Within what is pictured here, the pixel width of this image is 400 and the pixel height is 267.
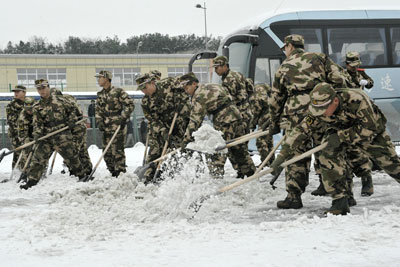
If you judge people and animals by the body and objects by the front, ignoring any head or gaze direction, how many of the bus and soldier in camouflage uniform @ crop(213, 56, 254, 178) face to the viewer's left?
2

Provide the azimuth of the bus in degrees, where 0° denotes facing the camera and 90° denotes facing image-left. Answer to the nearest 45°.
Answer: approximately 90°

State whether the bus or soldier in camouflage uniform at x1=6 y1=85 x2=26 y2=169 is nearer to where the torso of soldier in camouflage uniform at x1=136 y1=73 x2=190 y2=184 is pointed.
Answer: the soldier in camouflage uniform

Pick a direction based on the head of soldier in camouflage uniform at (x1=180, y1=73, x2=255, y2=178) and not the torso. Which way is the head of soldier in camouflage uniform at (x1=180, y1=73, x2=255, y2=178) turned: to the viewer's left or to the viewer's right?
to the viewer's left

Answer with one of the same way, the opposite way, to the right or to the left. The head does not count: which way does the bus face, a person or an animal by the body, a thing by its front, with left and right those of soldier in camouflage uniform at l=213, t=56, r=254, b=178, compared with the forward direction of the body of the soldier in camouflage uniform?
the same way

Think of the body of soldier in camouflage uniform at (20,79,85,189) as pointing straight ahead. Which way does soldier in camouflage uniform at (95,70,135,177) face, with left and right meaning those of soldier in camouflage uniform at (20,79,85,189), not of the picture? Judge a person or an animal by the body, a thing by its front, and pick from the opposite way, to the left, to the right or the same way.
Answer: the same way

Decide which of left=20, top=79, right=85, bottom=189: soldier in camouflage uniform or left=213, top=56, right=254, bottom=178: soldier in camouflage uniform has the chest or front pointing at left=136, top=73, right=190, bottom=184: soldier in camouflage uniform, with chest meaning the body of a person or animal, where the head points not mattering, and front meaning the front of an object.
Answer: left=213, top=56, right=254, bottom=178: soldier in camouflage uniform

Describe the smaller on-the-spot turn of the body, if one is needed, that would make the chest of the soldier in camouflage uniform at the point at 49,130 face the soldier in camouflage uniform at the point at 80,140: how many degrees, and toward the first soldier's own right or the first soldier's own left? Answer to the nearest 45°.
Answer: approximately 180°

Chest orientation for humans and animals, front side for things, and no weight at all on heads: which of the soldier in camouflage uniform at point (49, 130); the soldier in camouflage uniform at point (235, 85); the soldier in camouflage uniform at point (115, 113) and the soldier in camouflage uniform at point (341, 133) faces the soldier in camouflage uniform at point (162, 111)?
the soldier in camouflage uniform at point (235, 85)

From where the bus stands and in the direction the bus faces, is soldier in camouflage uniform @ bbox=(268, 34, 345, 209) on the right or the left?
on its left

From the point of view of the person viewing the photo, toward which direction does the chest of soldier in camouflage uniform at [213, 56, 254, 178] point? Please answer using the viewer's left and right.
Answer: facing to the left of the viewer

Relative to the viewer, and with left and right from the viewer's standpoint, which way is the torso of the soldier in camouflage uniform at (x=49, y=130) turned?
facing the viewer and to the left of the viewer
